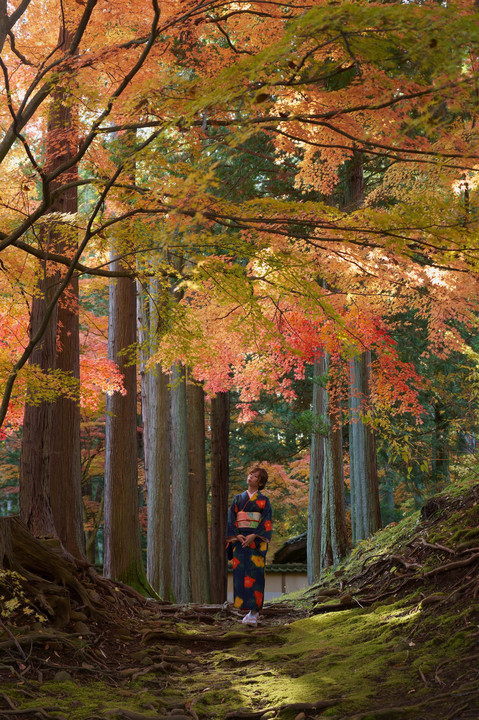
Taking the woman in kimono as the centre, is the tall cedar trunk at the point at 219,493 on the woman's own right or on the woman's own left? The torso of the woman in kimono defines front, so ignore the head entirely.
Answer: on the woman's own right

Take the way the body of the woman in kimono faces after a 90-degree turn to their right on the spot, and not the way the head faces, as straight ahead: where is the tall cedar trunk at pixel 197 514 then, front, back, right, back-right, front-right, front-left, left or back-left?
front-right

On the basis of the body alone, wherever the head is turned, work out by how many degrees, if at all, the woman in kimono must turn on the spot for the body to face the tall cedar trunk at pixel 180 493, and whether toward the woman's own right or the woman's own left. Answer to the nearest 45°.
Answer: approximately 135° to the woman's own right

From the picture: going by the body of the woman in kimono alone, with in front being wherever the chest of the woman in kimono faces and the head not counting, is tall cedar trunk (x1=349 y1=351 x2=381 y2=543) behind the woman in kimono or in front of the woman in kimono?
behind

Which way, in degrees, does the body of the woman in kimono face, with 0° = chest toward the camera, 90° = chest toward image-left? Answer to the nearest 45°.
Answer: approximately 45°

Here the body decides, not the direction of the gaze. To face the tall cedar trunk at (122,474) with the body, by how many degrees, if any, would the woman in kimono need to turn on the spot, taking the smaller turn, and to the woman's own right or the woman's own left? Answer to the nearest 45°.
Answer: approximately 90° to the woman's own right

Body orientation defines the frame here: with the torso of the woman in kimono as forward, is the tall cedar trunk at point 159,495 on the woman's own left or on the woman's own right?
on the woman's own right
